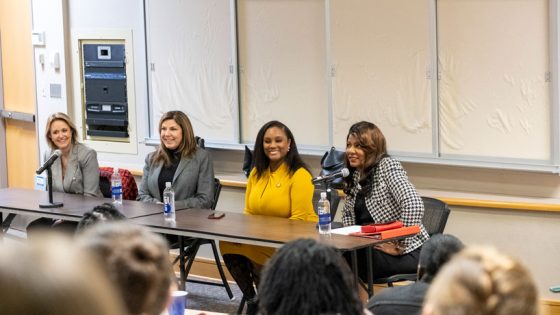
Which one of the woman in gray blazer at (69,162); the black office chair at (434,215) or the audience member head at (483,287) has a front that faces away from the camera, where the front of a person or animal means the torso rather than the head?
the audience member head

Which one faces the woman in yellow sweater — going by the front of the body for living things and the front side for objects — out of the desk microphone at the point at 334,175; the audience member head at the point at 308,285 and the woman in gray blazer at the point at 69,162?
the audience member head

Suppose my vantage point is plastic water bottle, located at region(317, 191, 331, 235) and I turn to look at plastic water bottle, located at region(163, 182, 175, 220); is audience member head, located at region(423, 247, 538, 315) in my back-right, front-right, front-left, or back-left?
back-left

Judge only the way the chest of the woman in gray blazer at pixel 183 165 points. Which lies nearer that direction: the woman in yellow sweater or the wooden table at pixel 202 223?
the wooden table

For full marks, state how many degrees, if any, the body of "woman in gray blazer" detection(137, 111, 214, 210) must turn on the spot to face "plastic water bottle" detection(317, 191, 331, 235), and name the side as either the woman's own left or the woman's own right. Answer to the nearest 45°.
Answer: approximately 90° to the woman's own left

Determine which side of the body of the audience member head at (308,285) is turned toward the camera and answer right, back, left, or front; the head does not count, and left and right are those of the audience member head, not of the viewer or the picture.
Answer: back

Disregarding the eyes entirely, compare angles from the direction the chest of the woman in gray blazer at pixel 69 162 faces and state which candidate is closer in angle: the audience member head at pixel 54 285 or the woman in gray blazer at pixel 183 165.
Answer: the audience member head

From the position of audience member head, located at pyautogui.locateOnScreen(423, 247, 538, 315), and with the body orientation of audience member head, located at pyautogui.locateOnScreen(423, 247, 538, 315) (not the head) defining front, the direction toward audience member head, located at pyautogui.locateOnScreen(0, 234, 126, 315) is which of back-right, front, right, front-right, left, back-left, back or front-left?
back-left

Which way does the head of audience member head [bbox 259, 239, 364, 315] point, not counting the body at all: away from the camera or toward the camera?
away from the camera

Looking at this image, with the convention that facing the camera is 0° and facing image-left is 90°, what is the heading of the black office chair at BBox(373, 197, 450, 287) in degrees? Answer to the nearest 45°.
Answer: approximately 45°
